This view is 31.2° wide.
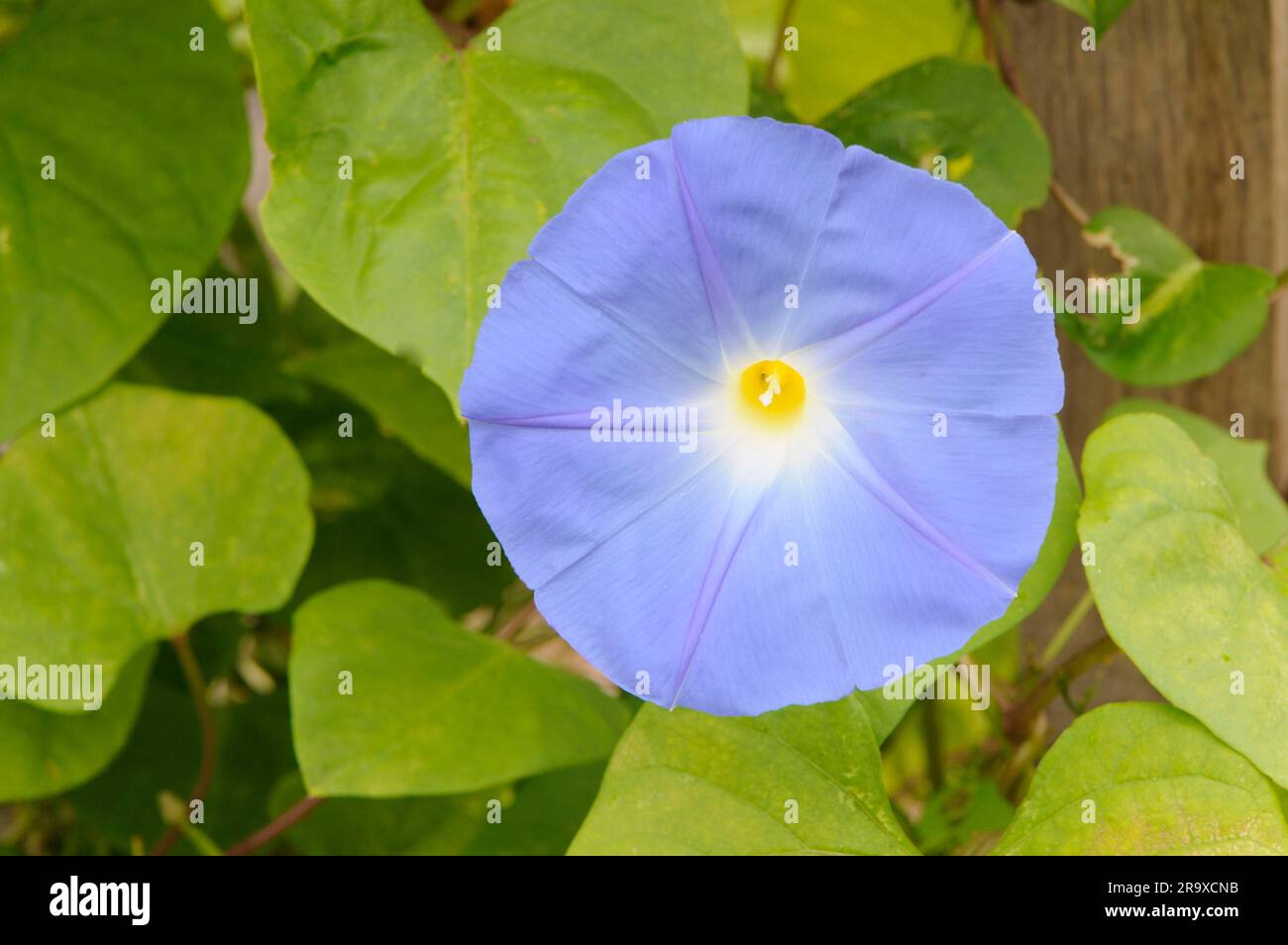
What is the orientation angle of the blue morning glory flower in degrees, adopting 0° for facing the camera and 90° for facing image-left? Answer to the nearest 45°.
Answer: approximately 0°

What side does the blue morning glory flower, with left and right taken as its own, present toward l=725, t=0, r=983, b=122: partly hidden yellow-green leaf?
back
